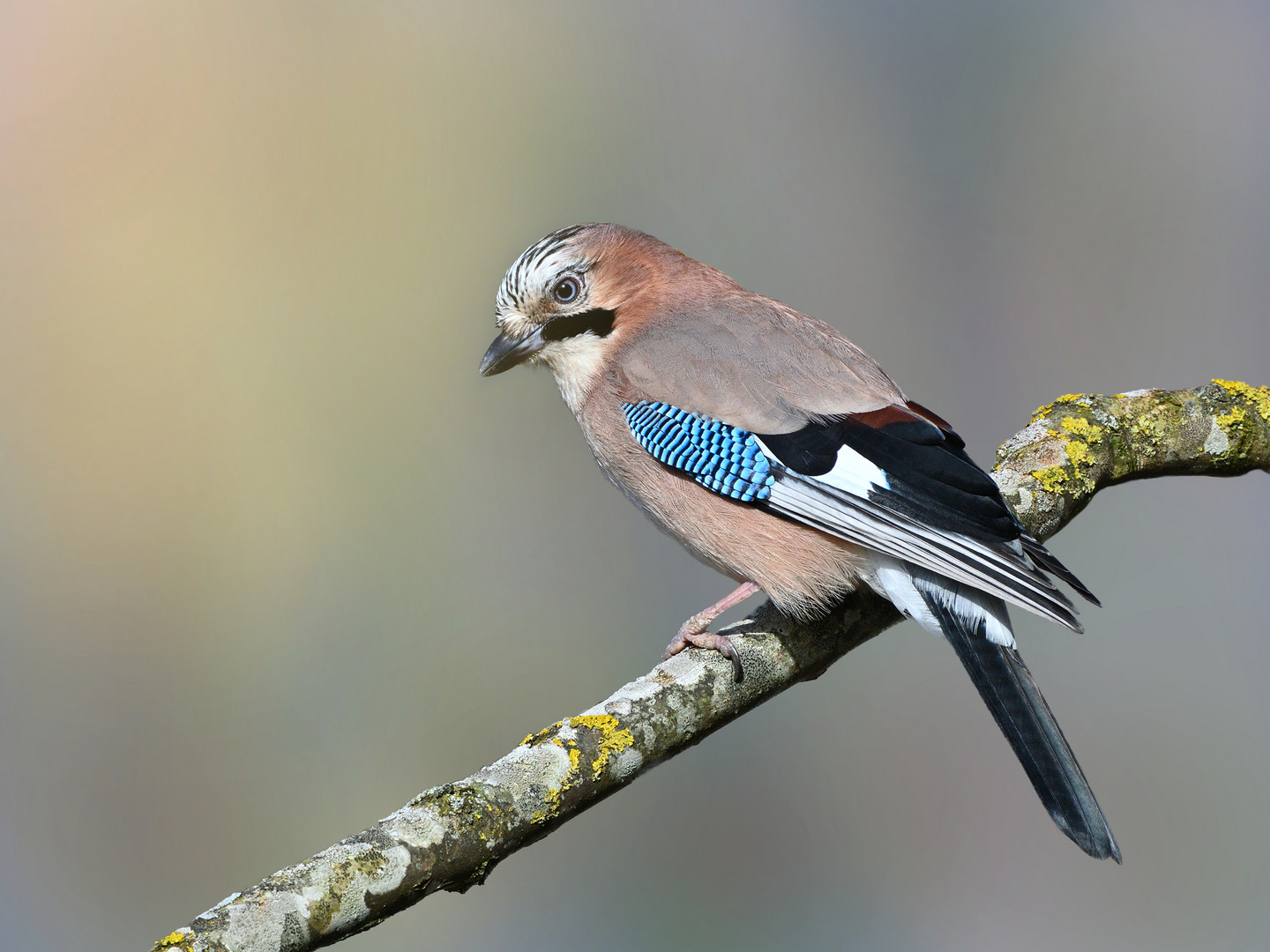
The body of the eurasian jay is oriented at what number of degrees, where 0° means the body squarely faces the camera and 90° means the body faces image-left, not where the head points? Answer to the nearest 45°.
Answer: approximately 90°
